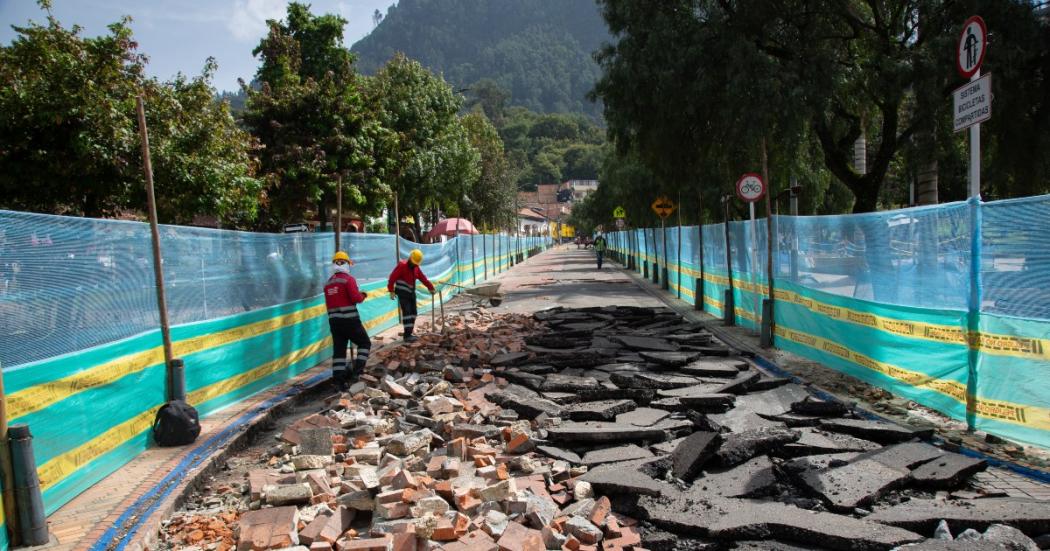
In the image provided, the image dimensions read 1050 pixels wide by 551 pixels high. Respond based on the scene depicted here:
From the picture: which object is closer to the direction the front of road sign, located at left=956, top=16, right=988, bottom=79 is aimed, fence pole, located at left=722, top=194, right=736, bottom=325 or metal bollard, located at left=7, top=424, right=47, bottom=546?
the metal bollard

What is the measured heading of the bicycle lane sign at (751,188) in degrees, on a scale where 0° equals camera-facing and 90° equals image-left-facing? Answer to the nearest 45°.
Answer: approximately 0°

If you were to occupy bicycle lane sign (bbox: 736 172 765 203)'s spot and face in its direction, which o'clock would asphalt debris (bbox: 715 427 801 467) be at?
The asphalt debris is roughly at 12 o'clock from the bicycle lane sign.

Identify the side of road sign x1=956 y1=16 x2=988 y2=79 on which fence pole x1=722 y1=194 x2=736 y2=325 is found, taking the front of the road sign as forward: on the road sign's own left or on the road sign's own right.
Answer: on the road sign's own right

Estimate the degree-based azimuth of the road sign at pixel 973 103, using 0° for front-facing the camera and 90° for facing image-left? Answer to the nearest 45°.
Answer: approximately 45°

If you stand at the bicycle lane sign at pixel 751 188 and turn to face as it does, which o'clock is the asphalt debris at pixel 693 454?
The asphalt debris is roughly at 12 o'clock from the bicycle lane sign.

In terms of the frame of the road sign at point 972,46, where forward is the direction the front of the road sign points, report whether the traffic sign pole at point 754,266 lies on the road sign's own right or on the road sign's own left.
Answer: on the road sign's own right
